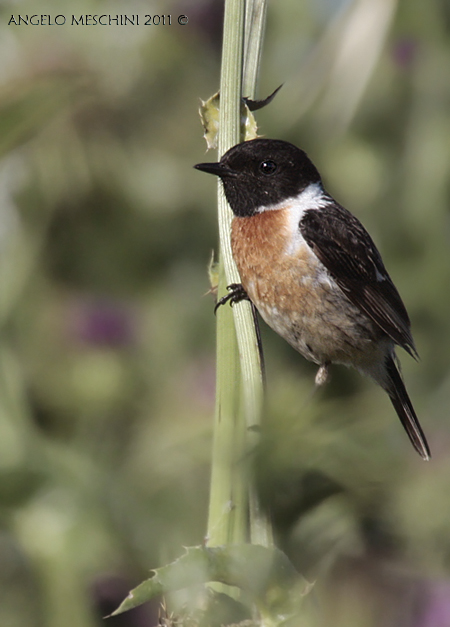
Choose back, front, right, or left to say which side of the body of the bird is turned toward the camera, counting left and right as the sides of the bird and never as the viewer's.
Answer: left
